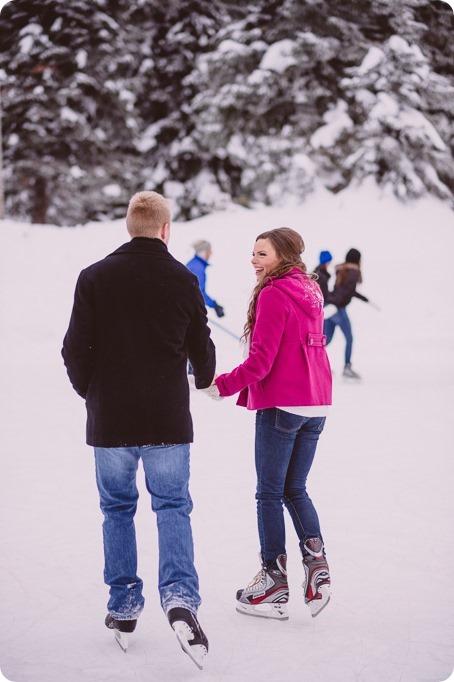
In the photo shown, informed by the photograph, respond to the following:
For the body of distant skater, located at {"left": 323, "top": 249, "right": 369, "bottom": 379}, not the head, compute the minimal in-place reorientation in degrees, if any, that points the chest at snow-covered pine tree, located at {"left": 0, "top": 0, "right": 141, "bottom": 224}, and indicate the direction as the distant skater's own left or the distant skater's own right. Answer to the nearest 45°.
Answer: approximately 90° to the distant skater's own left

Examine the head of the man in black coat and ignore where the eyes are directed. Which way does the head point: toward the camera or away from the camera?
away from the camera

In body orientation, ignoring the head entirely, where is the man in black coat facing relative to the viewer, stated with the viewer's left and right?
facing away from the viewer

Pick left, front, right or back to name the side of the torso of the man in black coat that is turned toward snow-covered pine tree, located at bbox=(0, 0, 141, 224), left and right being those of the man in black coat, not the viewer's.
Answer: front

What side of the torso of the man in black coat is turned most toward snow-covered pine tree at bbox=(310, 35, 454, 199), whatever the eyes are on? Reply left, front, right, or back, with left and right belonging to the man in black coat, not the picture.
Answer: front

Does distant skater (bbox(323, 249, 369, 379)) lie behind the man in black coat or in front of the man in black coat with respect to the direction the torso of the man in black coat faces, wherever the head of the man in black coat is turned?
in front

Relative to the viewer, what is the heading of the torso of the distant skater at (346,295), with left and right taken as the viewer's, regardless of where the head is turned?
facing away from the viewer and to the right of the viewer

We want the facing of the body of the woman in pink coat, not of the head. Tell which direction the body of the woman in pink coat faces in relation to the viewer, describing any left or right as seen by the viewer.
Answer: facing away from the viewer and to the left of the viewer
